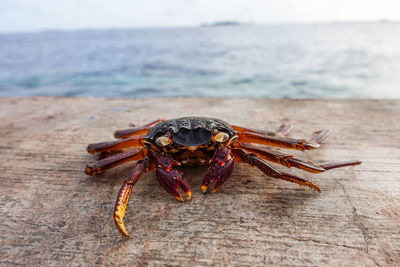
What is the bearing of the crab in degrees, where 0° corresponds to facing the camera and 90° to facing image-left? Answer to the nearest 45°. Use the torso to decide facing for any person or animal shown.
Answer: approximately 0°
